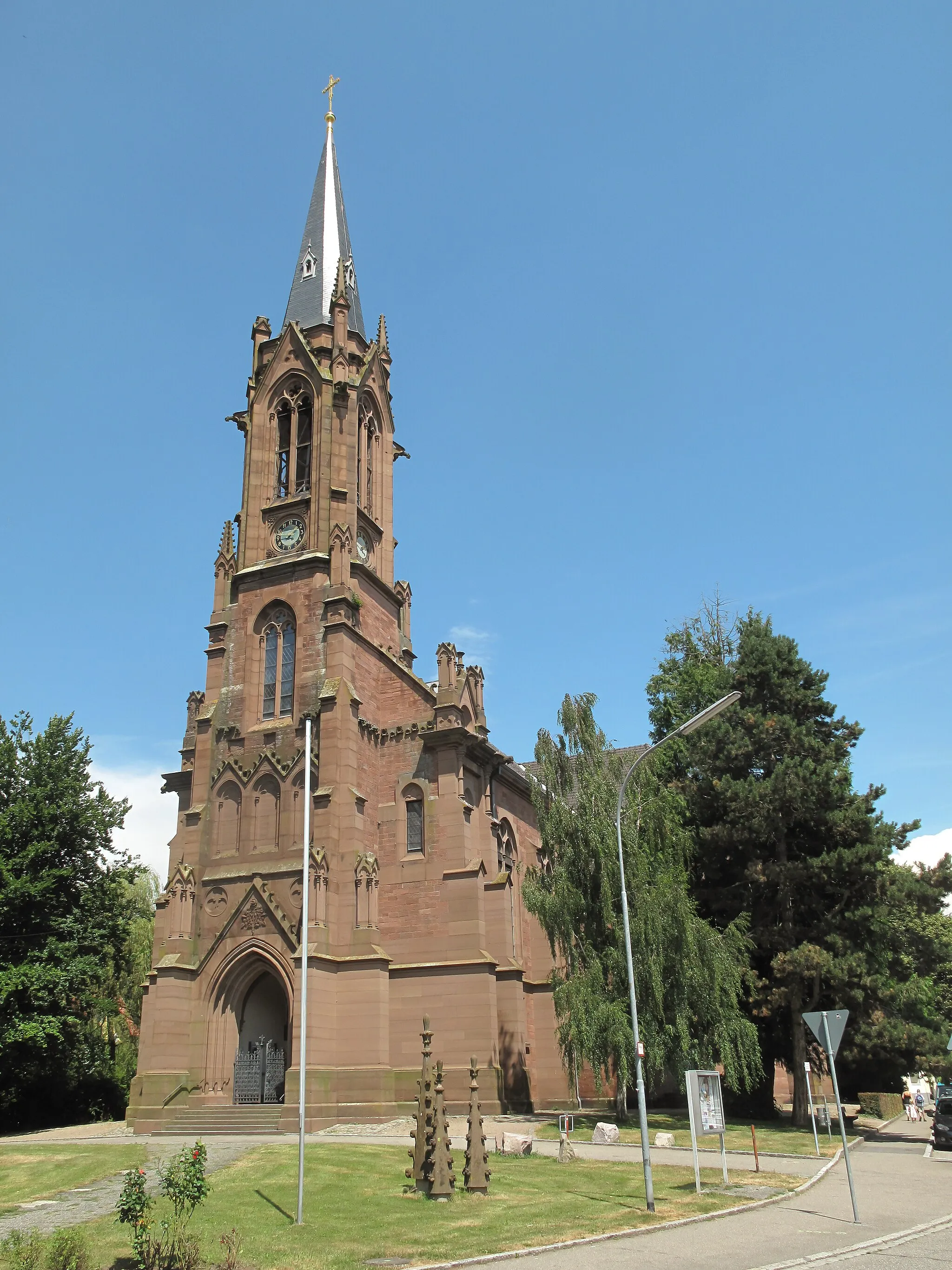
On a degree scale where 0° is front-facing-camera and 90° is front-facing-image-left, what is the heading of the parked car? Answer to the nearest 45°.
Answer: approximately 0°

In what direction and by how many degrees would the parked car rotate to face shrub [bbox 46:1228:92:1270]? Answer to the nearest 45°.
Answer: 0° — it already faces it

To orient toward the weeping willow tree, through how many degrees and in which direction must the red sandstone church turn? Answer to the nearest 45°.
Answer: approximately 90° to its left

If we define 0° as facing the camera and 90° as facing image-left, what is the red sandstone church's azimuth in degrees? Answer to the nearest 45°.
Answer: approximately 45°

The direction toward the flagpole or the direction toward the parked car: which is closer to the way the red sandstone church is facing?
the flagpole

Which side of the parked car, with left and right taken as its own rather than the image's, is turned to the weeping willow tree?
right

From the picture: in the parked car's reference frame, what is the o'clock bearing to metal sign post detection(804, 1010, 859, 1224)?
The metal sign post is roughly at 12 o'clock from the parked car.
